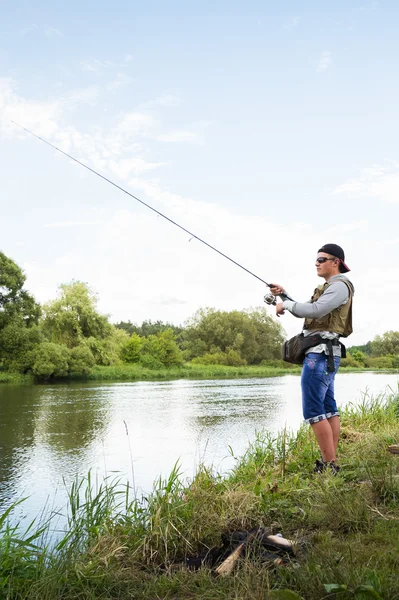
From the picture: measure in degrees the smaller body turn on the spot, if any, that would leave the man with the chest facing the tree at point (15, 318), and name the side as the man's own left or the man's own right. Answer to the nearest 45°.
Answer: approximately 45° to the man's own right

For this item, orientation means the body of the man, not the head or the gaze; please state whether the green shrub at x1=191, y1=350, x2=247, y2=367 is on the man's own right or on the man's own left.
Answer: on the man's own right

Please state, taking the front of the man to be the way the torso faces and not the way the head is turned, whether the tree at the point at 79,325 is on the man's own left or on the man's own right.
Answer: on the man's own right

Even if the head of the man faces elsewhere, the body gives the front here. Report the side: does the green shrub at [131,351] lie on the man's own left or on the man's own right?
on the man's own right

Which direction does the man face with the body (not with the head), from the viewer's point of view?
to the viewer's left

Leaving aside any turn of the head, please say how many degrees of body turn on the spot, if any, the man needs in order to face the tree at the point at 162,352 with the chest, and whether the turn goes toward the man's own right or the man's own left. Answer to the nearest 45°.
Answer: approximately 90° to the man's own right

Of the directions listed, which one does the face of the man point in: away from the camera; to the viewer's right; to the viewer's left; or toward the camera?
to the viewer's left

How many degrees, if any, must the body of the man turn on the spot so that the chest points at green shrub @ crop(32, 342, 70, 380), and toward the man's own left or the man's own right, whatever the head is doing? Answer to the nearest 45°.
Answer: approximately 45° to the man's own right
